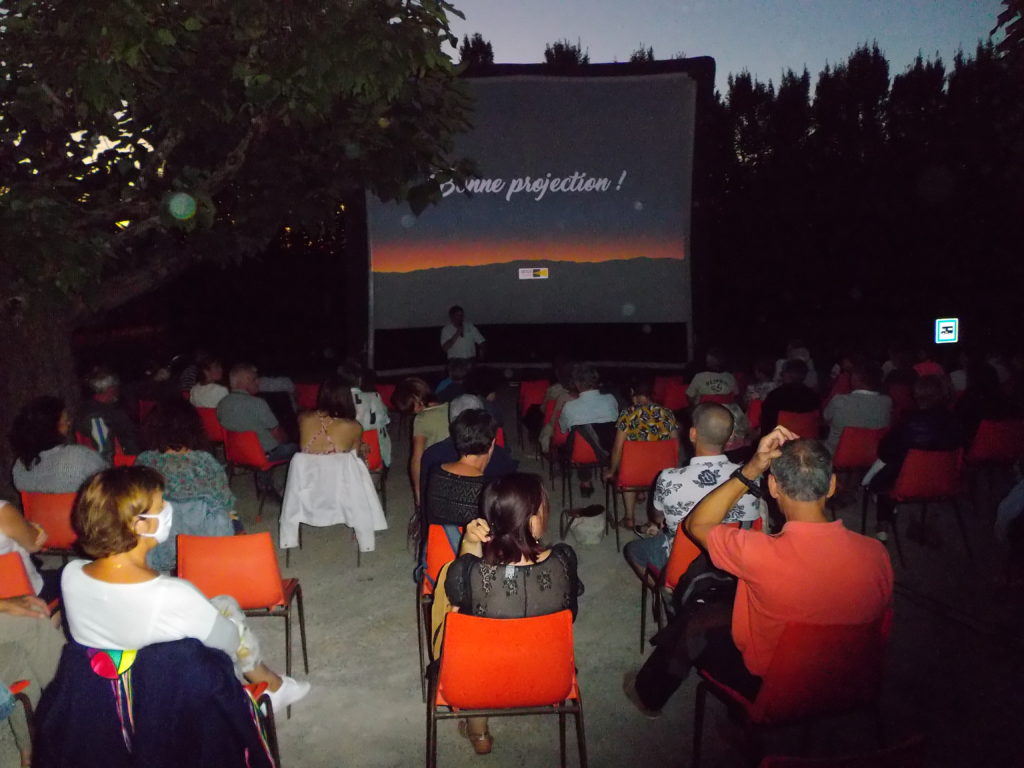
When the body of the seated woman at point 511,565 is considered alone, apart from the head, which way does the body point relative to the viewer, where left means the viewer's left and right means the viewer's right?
facing away from the viewer

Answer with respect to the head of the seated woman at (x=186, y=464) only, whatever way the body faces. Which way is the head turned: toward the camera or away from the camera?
away from the camera

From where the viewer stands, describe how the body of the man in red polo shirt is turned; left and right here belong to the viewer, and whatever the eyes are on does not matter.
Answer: facing away from the viewer and to the left of the viewer

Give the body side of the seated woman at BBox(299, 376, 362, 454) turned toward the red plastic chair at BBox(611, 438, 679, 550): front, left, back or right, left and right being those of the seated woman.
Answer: right

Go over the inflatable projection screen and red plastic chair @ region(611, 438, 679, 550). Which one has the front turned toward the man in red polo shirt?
the inflatable projection screen

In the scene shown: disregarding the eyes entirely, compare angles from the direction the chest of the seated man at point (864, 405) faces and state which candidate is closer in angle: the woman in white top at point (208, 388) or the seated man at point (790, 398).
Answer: the seated man

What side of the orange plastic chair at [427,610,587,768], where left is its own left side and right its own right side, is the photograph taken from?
back

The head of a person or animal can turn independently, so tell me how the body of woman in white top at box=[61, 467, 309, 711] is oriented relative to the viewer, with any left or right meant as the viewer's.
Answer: facing away from the viewer and to the right of the viewer

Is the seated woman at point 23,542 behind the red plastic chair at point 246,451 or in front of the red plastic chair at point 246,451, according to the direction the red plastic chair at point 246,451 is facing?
behind

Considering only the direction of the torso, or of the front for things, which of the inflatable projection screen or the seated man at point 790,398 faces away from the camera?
the seated man

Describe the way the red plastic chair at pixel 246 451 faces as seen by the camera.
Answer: facing away from the viewer and to the right of the viewer

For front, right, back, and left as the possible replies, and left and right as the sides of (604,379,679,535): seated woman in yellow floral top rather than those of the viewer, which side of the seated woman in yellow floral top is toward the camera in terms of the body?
back

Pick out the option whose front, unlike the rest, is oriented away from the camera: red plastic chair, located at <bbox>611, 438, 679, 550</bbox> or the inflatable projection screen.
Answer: the red plastic chair

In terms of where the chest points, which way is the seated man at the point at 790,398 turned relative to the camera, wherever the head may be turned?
away from the camera

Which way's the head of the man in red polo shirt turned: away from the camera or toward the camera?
away from the camera
